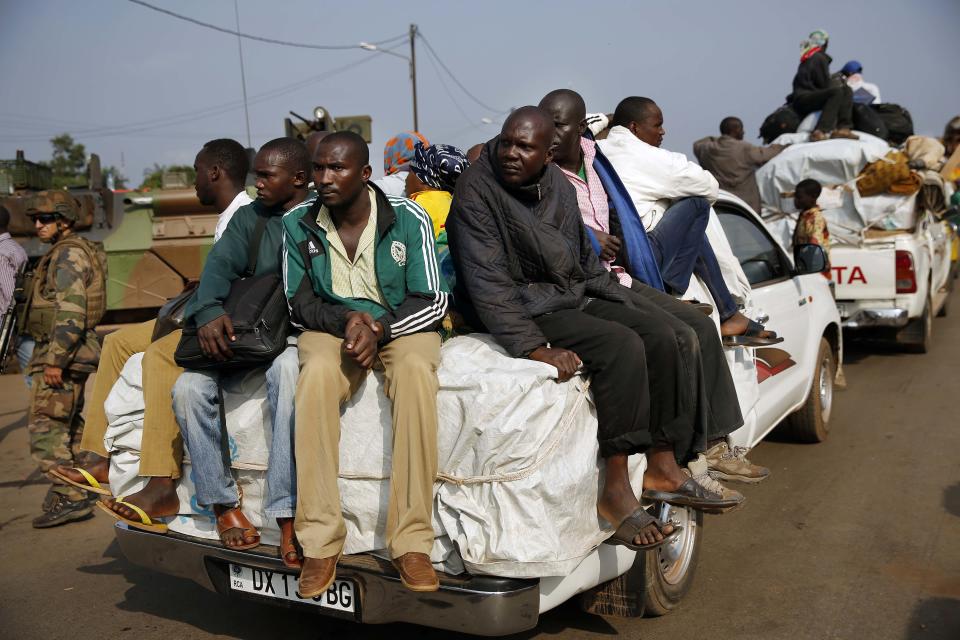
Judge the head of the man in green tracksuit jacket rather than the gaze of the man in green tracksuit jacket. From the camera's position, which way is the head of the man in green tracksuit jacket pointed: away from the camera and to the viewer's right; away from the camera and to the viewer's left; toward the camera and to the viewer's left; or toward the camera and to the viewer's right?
toward the camera and to the viewer's left

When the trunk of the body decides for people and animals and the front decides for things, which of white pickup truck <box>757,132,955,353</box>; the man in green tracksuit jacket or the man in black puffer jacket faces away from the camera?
the white pickup truck

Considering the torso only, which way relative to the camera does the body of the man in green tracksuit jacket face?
toward the camera

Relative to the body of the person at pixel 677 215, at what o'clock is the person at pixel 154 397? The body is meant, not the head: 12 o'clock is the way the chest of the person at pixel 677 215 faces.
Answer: the person at pixel 154 397 is roughly at 5 o'clock from the person at pixel 677 215.

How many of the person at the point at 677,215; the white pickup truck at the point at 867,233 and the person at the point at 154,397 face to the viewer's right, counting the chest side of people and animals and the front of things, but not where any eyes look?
1

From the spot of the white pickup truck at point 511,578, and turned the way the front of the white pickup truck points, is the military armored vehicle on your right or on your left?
on your left

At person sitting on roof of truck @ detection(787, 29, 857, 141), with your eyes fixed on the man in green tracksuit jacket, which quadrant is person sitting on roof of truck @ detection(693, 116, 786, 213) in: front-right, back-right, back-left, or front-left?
front-right

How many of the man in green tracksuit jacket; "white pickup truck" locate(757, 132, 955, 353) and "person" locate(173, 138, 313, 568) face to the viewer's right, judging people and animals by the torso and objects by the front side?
0

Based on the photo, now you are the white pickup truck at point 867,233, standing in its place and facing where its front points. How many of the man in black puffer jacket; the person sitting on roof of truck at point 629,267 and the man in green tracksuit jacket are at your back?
3

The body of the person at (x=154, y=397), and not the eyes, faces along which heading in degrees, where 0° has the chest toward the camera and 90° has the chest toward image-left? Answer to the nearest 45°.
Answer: approximately 45°

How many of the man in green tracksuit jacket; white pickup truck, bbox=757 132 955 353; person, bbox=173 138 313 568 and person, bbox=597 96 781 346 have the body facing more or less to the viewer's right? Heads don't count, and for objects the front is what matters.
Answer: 1

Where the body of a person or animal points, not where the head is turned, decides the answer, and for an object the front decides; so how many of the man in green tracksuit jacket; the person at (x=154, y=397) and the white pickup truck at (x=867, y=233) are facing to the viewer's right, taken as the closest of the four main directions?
0

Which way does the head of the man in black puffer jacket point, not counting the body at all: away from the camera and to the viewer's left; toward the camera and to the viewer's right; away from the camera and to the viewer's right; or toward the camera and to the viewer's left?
toward the camera and to the viewer's left

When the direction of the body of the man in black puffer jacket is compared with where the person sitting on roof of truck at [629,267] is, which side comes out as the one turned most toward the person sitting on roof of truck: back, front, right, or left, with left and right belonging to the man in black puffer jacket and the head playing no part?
left

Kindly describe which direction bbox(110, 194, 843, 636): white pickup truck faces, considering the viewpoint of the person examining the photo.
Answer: facing away from the viewer and to the right of the viewer

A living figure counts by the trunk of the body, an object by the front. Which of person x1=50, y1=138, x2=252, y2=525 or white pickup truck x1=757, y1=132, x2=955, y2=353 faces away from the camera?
the white pickup truck

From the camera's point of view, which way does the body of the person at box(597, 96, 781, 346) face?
to the viewer's right
